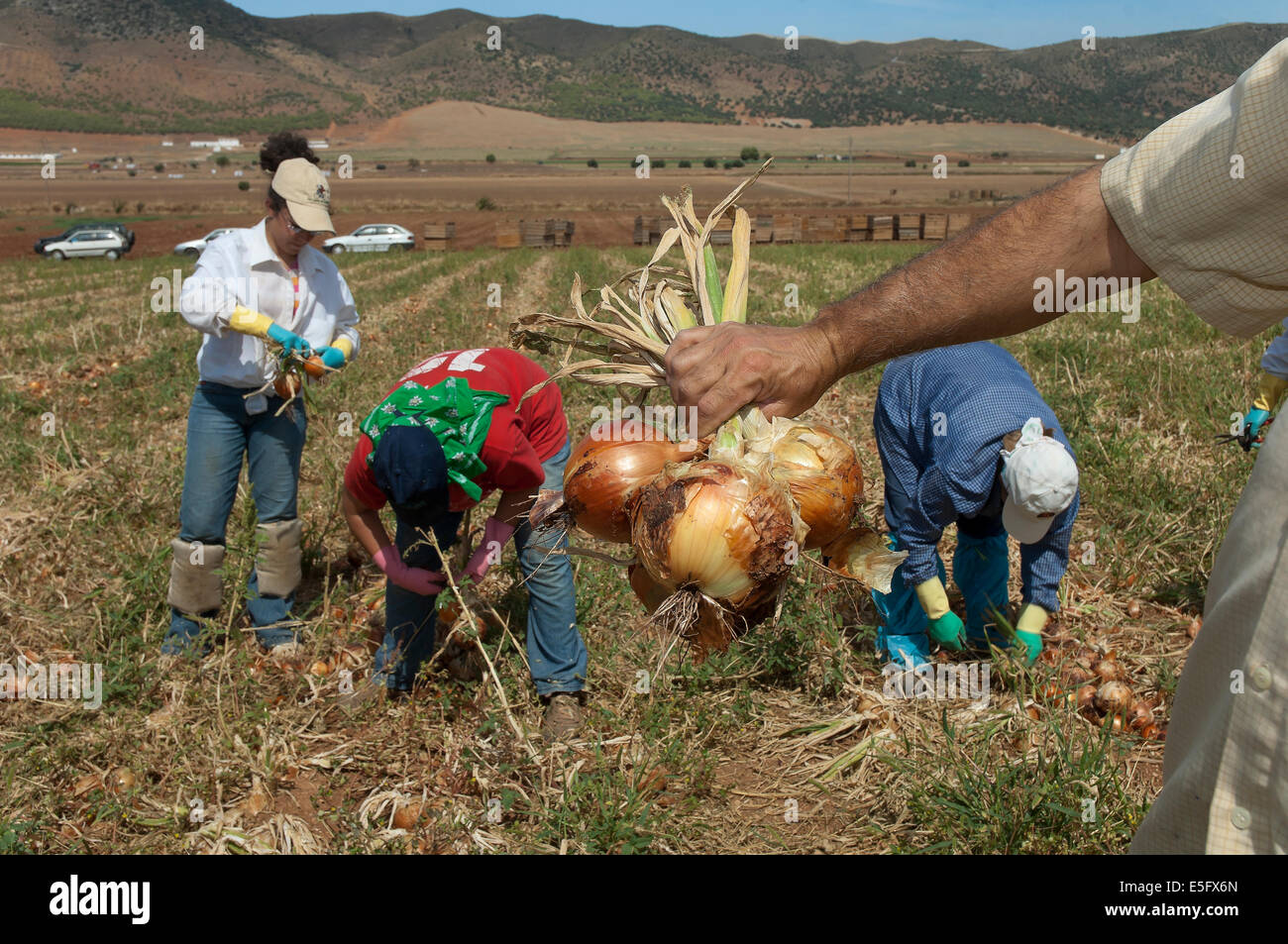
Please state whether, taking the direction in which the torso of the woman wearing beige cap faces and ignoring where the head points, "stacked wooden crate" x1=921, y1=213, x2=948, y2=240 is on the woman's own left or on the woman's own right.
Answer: on the woman's own left

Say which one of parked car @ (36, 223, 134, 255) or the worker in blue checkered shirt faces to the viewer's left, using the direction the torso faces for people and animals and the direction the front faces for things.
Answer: the parked car

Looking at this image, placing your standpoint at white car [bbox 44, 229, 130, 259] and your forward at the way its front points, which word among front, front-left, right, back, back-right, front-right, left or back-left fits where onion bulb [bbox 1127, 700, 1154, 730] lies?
left

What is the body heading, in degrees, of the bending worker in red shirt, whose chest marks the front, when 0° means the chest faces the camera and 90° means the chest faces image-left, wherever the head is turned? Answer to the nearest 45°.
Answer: approximately 45°

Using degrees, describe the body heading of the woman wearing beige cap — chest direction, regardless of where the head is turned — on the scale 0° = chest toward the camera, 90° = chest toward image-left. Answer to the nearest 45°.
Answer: approximately 315°

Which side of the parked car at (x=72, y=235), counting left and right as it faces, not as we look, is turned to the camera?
left

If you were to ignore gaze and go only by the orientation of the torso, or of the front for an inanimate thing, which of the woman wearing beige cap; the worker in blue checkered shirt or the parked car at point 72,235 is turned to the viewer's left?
the parked car

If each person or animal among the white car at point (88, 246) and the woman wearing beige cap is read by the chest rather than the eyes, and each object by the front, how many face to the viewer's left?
1

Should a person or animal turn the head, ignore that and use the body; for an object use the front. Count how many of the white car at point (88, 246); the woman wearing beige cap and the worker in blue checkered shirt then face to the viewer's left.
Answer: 1
